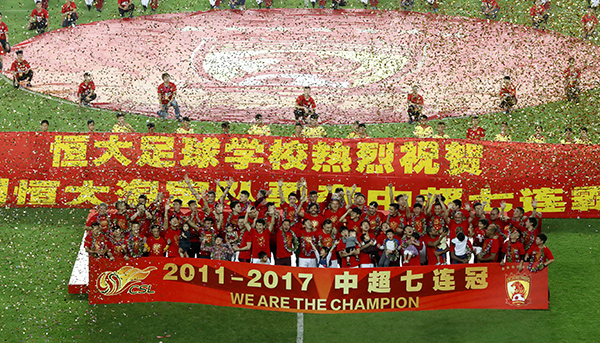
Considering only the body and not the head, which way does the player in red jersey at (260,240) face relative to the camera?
toward the camera

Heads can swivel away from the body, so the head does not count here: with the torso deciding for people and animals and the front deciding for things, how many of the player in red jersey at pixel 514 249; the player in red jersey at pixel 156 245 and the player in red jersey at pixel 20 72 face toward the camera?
3

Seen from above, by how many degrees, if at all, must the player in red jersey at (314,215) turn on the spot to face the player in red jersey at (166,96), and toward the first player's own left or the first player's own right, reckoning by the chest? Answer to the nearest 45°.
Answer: approximately 135° to the first player's own right

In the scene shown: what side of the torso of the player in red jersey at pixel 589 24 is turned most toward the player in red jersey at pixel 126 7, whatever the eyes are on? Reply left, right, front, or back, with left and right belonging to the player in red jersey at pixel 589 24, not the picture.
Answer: right

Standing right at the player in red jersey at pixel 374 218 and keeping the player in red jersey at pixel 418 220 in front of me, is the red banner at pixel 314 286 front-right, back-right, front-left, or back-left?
back-right

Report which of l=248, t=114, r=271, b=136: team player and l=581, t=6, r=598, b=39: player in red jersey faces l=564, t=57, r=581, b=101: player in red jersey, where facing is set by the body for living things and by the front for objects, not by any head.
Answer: l=581, t=6, r=598, b=39: player in red jersey

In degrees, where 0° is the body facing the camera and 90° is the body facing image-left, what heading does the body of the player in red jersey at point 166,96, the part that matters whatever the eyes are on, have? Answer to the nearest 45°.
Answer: approximately 0°

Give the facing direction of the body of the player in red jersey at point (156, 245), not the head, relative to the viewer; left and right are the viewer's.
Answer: facing the viewer

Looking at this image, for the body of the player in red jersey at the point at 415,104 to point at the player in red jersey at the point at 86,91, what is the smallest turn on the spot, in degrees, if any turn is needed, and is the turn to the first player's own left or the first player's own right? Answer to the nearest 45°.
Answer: approximately 90° to the first player's own right

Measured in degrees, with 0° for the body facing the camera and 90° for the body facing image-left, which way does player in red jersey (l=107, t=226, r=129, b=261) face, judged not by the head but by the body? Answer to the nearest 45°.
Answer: approximately 0°

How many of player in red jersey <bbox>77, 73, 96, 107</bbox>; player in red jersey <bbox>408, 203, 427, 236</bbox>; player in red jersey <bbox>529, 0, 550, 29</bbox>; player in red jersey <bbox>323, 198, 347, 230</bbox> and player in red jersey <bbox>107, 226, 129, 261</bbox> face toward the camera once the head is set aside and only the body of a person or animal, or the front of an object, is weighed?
5

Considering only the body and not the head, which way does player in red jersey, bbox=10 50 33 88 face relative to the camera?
toward the camera

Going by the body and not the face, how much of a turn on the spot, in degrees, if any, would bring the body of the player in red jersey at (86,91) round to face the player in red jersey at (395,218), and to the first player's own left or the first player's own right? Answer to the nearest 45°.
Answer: approximately 45° to the first player's own left

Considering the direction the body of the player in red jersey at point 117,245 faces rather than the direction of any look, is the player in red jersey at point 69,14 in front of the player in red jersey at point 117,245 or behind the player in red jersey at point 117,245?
behind
